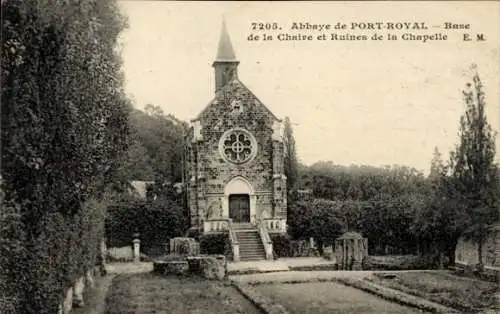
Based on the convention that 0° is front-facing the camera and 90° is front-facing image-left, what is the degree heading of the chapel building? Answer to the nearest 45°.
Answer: approximately 0°

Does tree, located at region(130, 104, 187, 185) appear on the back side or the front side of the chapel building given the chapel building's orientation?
on the back side

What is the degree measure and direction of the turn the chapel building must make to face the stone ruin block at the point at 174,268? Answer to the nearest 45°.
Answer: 0° — it already faces it

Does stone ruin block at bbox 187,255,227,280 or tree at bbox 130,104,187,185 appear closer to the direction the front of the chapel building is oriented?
the stone ruin block

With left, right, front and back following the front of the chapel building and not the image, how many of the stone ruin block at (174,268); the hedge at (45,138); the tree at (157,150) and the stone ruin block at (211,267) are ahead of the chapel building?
3

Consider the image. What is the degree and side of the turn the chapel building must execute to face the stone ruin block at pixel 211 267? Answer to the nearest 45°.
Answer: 0° — it already faces it

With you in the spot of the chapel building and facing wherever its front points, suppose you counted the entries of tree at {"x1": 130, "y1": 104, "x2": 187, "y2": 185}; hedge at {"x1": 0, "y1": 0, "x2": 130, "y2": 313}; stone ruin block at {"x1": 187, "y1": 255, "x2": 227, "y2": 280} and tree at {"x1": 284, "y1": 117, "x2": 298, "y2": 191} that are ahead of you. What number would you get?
2

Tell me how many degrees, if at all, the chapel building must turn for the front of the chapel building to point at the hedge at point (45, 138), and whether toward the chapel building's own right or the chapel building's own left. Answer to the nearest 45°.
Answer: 0° — it already faces it
